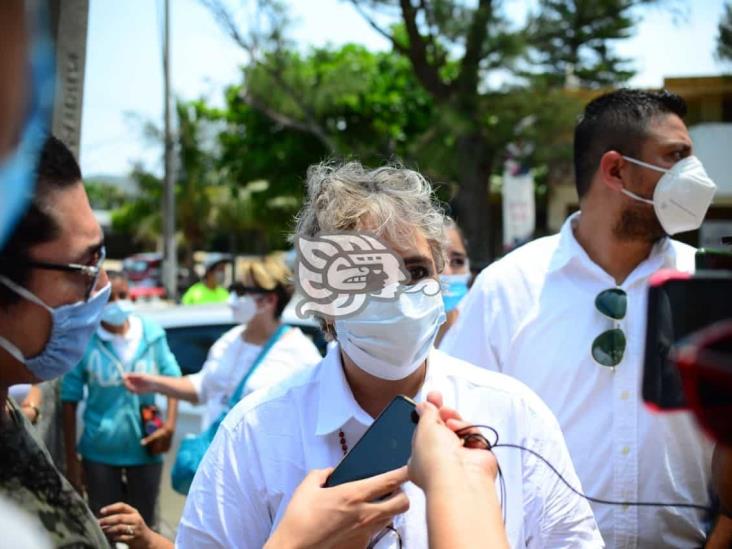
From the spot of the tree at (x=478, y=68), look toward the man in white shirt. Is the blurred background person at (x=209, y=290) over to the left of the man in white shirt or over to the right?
right

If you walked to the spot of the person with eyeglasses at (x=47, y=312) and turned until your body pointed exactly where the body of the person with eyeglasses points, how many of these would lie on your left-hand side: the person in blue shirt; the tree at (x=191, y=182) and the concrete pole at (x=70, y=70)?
3

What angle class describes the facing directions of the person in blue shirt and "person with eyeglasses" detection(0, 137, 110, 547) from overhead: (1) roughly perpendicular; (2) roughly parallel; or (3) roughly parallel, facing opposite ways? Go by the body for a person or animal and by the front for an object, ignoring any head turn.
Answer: roughly perpendicular

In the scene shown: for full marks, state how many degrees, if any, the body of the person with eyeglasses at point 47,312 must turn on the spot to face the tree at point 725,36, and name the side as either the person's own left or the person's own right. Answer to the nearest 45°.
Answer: approximately 45° to the person's own left

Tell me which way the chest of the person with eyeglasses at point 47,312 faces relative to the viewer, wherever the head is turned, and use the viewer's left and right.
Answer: facing to the right of the viewer

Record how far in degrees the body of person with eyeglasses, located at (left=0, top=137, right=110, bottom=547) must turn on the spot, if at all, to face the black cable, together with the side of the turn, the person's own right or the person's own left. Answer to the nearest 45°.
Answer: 0° — they already face it

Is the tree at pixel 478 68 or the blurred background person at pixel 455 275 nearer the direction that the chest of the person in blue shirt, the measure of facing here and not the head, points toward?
the blurred background person

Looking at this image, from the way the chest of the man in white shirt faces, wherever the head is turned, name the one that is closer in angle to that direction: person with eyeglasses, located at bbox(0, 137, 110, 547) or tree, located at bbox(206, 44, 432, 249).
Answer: the person with eyeglasses

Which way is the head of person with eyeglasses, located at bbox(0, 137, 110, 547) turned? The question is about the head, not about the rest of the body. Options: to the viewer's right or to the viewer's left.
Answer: to the viewer's right
